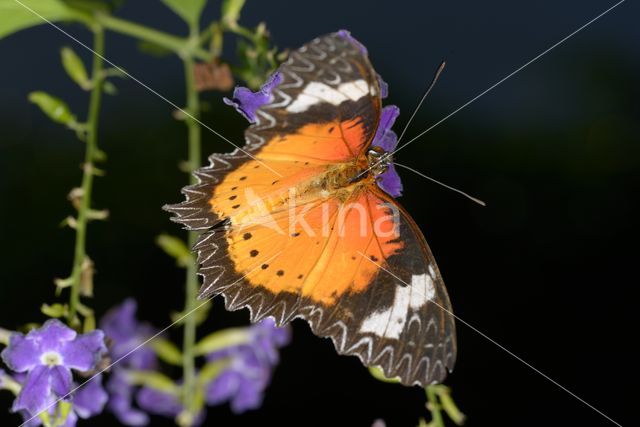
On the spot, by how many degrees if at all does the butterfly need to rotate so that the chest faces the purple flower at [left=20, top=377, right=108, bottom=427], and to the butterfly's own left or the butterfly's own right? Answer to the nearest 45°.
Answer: approximately 180°

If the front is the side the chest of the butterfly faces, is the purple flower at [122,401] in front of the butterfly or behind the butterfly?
behind

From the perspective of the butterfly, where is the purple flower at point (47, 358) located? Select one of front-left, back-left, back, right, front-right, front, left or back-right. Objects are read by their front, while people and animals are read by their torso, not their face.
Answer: back

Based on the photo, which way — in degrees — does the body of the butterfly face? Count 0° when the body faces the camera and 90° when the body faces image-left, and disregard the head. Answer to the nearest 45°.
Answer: approximately 270°
